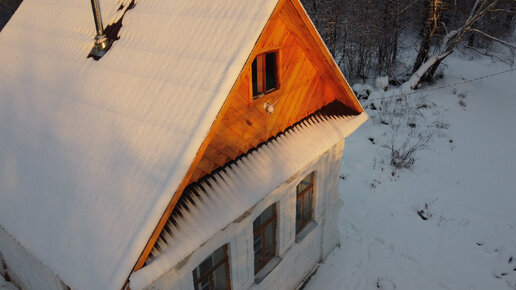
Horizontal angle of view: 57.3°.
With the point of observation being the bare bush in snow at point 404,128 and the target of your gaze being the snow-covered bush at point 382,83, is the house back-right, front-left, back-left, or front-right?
back-left

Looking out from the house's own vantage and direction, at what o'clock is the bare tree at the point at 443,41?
The bare tree is roughly at 9 o'clock from the house.

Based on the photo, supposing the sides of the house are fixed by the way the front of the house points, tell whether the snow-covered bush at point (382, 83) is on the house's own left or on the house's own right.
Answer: on the house's own left

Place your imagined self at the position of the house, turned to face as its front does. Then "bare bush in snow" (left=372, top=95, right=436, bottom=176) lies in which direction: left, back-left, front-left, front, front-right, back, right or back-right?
left

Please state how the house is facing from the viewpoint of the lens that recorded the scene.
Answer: facing the viewer and to the right of the viewer

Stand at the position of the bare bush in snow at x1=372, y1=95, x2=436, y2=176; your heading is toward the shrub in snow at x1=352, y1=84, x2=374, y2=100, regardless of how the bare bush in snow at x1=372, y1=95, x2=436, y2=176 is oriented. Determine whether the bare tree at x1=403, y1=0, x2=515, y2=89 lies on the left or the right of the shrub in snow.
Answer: right
